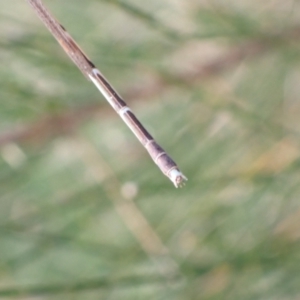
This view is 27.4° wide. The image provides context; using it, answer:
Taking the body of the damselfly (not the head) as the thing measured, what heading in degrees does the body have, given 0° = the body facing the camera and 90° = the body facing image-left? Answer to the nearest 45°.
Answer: approximately 90°
